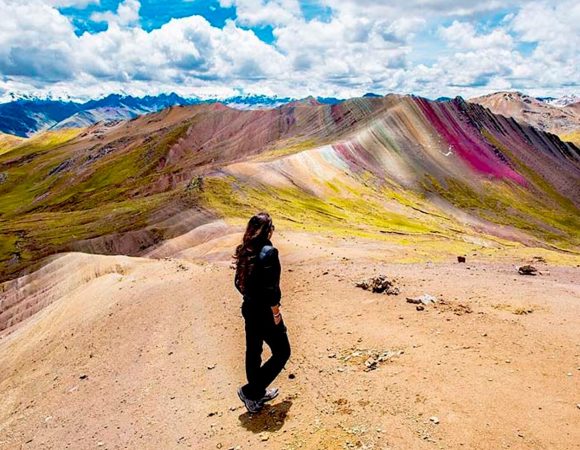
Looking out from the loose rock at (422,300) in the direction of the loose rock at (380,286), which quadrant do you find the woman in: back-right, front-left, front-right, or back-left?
back-left

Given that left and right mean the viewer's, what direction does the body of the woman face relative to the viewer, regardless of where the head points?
facing away from the viewer and to the right of the viewer

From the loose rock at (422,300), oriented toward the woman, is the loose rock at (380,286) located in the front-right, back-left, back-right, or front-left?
back-right

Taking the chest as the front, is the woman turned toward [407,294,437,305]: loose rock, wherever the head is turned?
yes

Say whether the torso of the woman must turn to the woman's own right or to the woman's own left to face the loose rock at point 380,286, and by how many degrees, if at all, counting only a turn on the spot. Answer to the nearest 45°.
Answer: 0° — they already face it
